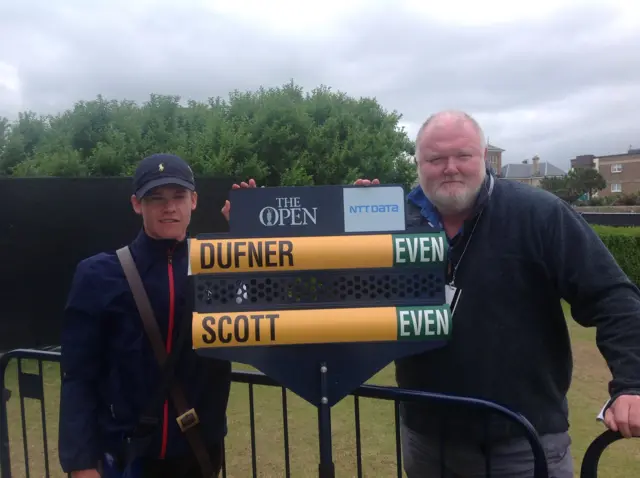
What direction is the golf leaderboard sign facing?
toward the camera

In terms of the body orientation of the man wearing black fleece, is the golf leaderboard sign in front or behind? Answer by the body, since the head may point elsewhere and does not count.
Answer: in front

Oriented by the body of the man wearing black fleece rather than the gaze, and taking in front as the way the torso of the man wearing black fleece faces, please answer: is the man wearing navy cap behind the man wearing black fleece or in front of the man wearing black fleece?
in front

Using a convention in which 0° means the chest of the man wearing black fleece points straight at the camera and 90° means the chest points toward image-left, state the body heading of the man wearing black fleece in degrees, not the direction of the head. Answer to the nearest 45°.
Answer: approximately 45°

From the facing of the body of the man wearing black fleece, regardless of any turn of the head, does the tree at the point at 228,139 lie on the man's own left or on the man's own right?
on the man's own right

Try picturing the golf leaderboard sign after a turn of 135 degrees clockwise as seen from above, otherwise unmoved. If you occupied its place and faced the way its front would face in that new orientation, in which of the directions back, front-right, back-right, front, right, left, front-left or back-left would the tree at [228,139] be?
front-right

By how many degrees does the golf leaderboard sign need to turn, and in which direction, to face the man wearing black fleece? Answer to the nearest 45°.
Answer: approximately 135° to its left

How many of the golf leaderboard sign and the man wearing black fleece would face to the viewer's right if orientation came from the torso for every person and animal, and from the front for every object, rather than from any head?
0

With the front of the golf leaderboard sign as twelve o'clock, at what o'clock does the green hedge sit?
The green hedge is roughly at 7 o'clock from the golf leaderboard sign.
